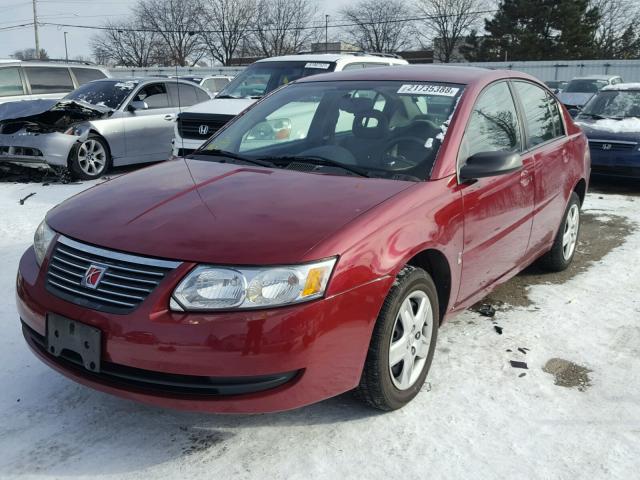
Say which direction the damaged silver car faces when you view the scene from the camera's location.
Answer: facing the viewer and to the left of the viewer

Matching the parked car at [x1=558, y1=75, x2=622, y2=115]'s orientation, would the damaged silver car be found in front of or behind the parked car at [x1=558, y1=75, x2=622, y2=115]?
in front

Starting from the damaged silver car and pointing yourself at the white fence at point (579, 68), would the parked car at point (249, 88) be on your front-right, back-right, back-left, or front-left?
front-right

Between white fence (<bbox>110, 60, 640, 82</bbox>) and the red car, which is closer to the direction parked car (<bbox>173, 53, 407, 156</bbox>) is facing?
the red car

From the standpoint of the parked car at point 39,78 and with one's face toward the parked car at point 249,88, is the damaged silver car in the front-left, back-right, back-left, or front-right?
front-right

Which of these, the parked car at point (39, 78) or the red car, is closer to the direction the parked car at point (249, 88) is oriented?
the red car

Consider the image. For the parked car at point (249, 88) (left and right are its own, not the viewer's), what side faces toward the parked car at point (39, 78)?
right

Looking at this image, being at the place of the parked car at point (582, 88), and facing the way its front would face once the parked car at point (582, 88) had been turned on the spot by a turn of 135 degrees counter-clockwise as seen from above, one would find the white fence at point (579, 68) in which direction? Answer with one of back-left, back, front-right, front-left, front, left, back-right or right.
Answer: left

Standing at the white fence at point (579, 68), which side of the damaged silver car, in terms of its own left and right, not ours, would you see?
back
